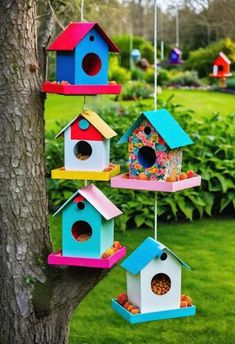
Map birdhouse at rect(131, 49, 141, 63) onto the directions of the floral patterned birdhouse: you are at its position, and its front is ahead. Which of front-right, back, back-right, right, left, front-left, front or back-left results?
back-right

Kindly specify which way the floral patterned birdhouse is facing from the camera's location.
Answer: facing the viewer and to the left of the viewer

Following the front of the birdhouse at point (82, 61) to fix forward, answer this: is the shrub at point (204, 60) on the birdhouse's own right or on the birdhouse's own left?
on the birdhouse's own left

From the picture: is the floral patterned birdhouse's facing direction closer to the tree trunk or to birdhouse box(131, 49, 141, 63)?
the tree trunk

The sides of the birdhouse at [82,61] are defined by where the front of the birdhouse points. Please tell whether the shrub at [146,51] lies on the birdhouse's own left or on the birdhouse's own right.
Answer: on the birdhouse's own left

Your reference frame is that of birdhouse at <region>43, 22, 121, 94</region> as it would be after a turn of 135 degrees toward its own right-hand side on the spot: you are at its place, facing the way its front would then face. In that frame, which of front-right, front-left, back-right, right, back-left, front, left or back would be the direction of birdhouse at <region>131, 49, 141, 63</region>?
right

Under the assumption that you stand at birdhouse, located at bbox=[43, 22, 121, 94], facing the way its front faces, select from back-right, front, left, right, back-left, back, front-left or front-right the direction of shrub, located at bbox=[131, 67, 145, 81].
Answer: back-left

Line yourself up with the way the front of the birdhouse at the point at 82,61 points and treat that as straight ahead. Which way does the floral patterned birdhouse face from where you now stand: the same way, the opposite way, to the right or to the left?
to the right

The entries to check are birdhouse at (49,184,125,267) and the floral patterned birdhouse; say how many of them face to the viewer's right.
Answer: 0

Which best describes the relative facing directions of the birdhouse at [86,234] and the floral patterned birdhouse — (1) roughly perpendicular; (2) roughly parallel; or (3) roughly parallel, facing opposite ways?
roughly parallel
